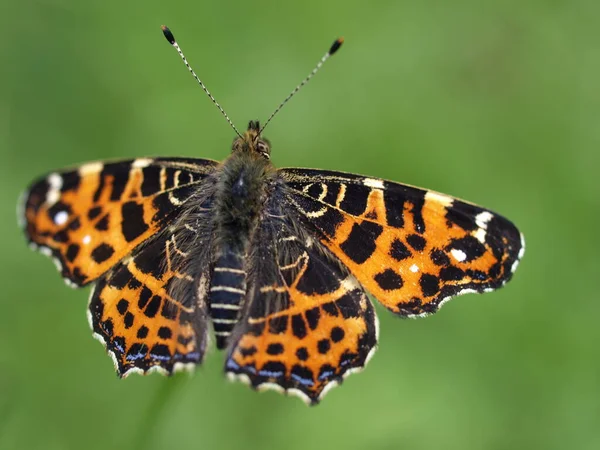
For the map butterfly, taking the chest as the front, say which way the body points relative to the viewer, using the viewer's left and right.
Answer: facing away from the viewer
